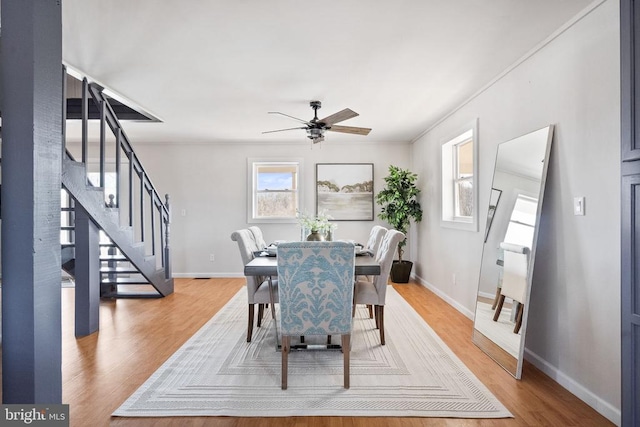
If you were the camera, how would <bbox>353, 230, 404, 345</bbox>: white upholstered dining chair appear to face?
facing to the left of the viewer

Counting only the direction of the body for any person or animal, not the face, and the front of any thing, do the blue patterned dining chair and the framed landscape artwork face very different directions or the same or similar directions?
very different directions

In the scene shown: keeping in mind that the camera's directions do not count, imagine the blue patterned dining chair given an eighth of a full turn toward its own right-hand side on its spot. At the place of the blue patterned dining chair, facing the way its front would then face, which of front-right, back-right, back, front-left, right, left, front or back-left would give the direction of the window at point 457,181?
front

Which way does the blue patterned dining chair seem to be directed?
away from the camera

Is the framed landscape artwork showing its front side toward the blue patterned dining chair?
yes

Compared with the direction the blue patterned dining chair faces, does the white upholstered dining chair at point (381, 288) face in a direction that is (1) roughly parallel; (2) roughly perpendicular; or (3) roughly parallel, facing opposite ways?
roughly perpendicular

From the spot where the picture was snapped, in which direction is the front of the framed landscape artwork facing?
facing the viewer

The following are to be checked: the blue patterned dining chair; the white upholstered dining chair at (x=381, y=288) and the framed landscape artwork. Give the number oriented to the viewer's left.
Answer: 1

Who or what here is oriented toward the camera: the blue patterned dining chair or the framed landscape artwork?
the framed landscape artwork

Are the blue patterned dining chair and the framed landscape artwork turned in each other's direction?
yes

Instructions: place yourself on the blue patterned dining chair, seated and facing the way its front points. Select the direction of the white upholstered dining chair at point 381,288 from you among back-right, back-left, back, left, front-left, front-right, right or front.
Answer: front-right

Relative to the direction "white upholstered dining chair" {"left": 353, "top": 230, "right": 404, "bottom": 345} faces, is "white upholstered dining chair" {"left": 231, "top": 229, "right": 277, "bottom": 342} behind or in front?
in front

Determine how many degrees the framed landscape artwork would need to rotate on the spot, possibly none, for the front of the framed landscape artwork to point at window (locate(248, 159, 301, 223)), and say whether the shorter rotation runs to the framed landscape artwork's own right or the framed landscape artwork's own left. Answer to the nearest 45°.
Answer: approximately 90° to the framed landscape artwork's own right

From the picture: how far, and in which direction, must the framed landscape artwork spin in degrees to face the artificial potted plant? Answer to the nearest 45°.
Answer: approximately 45° to its left

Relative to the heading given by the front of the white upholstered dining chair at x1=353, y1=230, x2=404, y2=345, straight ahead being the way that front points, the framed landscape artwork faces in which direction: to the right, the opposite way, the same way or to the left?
to the left

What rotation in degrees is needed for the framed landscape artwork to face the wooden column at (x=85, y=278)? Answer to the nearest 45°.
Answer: approximately 45° to its right

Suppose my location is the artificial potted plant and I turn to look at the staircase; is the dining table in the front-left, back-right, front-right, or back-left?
front-left

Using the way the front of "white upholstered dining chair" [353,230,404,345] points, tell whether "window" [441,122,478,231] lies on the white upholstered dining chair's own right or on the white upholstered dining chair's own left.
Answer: on the white upholstered dining chair's own right

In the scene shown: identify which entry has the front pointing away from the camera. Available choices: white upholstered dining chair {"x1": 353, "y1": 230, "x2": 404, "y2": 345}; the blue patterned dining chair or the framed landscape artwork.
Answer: the blue patterned dining chair

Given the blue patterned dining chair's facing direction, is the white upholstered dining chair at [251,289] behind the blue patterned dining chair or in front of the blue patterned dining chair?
in front
